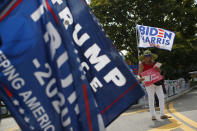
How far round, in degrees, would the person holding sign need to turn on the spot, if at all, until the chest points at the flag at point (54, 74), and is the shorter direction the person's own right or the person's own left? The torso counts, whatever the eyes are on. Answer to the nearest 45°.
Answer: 0° — they already face it

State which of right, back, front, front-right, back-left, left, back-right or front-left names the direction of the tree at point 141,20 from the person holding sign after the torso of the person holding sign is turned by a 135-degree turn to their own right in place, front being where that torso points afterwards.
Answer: front-right

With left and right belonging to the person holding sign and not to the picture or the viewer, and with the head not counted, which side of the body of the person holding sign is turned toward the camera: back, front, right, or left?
front
